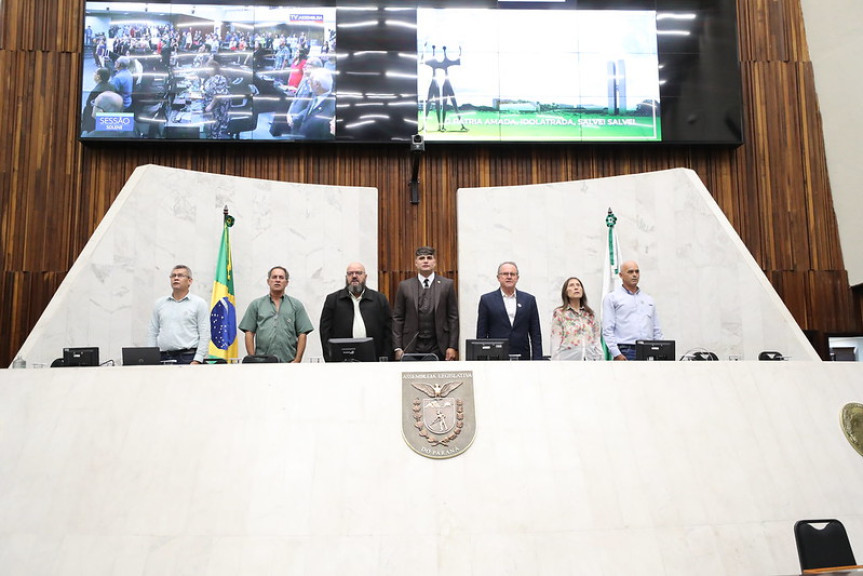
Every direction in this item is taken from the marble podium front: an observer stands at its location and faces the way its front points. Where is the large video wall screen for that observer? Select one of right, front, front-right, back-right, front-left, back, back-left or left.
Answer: back

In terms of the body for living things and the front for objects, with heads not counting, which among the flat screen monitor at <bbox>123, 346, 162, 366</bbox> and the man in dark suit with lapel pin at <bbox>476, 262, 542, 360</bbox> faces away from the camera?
the flat screen monitor

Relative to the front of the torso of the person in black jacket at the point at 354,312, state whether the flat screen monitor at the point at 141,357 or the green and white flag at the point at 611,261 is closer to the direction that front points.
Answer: the flat screen monitor

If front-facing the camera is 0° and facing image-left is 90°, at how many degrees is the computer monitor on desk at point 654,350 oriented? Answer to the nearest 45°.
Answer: approximately 180°

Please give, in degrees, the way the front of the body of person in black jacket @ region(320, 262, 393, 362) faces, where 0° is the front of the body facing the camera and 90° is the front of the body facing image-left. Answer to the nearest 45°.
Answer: approximately 0°

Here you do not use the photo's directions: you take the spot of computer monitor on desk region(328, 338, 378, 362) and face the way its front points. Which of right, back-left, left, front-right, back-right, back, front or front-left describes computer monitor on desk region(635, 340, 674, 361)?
right

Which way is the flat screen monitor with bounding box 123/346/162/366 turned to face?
away from the camera

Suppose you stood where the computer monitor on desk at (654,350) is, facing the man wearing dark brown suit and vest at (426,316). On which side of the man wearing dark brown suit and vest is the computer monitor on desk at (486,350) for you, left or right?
left

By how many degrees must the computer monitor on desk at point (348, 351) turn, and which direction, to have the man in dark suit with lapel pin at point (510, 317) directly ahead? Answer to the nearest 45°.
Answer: approximately 45° to its right

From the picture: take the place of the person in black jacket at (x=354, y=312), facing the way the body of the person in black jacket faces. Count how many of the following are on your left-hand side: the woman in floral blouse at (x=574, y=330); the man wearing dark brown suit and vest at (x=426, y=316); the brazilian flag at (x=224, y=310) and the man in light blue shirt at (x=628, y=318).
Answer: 3

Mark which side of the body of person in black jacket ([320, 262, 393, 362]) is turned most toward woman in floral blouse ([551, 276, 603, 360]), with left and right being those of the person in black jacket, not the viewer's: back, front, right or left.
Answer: left

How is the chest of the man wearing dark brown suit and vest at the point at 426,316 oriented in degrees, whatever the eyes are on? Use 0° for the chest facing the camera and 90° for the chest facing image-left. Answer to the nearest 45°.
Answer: approximately 0°

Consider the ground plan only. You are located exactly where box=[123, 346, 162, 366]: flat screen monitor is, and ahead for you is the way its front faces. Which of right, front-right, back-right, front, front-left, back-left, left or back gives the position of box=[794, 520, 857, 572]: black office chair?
back-right
